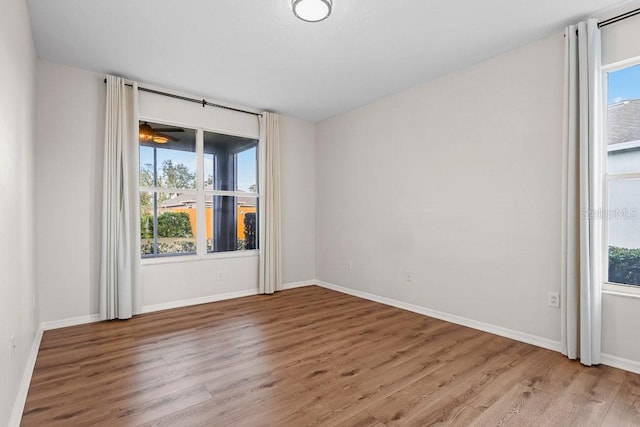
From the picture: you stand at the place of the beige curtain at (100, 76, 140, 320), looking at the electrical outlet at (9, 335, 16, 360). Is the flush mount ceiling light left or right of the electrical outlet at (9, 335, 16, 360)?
left

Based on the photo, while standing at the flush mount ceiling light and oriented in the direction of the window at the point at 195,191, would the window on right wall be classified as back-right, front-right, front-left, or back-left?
back-right

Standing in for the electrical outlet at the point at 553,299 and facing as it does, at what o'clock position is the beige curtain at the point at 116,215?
The beige curtain is roughly at 2 o'clock from the electrical outlet.

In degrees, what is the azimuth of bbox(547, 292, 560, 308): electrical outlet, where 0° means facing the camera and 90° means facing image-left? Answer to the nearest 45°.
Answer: approximately 0°
